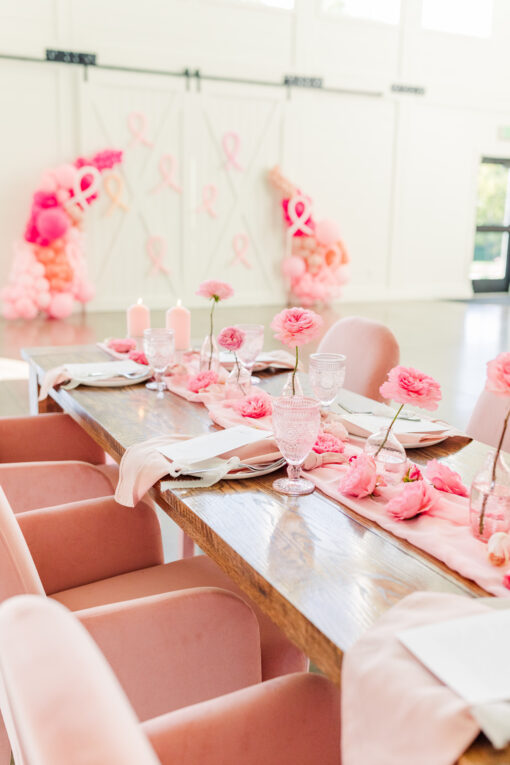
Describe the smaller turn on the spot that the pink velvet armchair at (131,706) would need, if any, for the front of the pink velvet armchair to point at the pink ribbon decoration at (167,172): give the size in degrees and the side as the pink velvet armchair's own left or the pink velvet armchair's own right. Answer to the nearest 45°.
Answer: approximately 45° to the pink velvet armchair's own left

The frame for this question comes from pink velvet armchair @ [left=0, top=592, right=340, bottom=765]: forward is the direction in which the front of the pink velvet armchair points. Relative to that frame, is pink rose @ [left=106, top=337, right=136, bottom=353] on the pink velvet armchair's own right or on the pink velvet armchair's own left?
on the pink velvet armchair's own left

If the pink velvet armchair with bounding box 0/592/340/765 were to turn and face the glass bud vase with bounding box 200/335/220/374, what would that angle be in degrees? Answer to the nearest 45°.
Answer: approximately 45° to its left

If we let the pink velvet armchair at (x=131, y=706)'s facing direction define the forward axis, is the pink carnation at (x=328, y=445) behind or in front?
in front

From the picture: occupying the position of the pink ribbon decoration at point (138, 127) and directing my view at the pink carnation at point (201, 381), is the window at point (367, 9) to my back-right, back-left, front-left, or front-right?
back-left

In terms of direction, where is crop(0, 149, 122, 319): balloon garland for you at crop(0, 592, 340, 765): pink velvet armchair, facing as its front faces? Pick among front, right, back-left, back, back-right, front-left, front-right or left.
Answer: front-left

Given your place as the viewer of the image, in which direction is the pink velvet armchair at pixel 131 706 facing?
facing away from the viewer and to the right of the viewer

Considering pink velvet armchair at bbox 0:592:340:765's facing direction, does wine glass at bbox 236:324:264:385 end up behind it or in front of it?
in front

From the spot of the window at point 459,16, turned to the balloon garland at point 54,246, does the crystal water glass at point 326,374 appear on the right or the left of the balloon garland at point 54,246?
left

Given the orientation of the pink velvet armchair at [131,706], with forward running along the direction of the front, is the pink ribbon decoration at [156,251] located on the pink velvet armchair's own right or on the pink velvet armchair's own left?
on the pink velvet armchair's own left
